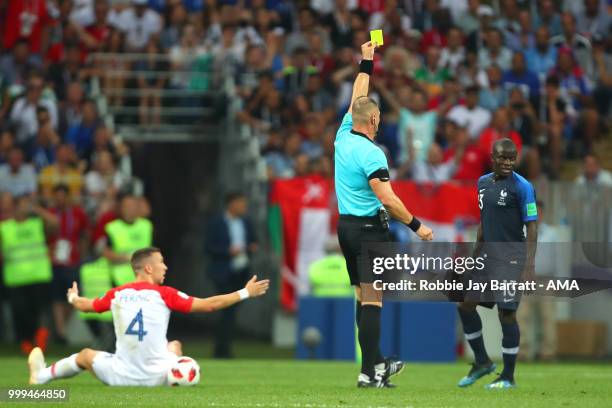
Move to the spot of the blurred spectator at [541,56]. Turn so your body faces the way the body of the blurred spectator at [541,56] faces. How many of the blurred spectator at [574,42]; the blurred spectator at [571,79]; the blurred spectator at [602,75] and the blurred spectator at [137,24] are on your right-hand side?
1

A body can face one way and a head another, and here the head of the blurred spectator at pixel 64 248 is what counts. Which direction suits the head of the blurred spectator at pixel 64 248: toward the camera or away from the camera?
toward the camera

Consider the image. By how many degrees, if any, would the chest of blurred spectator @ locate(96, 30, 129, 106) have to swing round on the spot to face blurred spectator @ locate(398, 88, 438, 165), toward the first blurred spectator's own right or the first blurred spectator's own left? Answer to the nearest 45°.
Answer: approximately 45° to the first blurred spectator's own left

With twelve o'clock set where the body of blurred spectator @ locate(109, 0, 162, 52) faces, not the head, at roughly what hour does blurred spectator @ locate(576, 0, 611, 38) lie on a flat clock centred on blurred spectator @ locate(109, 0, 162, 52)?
blurred spectator @ locate(576, 0, 611, 38) is roughly at 9 o'clock from blurred spectator @ locate(109, 0, 162, 52).

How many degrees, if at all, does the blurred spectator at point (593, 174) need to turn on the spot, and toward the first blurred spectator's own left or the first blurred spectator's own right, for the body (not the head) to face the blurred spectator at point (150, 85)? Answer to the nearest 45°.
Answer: approximately 90° to the first blurred spectator's own right

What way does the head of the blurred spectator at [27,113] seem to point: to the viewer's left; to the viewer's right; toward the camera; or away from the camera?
toward the camera

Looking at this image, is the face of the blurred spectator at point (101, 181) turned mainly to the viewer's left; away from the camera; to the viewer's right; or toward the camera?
toward the camera

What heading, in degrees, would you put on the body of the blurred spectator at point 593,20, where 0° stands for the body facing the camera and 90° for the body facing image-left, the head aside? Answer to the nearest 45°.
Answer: approximately 0°

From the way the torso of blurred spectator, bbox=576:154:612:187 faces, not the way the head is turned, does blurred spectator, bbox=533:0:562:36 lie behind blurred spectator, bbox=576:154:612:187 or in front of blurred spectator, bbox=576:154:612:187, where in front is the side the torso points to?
behind

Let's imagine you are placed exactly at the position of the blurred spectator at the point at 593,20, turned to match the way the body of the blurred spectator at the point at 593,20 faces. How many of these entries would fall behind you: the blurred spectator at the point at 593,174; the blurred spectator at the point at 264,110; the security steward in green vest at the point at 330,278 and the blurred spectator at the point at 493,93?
0

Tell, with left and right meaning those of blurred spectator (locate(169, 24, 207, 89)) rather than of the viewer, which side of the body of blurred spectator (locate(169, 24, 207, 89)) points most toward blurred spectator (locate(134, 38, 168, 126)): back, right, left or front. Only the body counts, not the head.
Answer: right

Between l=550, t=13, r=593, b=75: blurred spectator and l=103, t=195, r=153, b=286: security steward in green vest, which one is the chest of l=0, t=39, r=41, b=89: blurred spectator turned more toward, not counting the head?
the security steward in green vest

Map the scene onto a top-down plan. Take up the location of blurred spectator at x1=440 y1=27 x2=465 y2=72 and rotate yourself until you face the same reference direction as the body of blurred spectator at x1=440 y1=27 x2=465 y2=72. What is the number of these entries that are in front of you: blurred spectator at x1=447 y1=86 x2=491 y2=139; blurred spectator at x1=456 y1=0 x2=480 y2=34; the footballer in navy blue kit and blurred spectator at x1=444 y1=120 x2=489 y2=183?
3

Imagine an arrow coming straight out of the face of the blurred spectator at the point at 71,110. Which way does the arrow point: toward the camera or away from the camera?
toward the camera

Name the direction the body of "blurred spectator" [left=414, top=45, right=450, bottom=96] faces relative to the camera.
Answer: toward the camera

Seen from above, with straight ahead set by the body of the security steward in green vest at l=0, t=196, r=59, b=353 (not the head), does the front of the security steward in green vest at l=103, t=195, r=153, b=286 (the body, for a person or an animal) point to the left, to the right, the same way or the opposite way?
the same way

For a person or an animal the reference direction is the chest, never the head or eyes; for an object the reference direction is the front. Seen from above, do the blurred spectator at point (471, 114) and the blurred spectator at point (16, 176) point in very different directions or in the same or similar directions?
same or similar directions

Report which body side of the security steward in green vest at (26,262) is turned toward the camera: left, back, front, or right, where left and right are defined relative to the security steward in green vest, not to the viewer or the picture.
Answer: front

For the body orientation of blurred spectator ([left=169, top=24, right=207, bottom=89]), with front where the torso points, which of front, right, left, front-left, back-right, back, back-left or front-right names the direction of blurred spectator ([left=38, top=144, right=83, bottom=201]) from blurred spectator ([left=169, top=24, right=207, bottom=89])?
front-right
